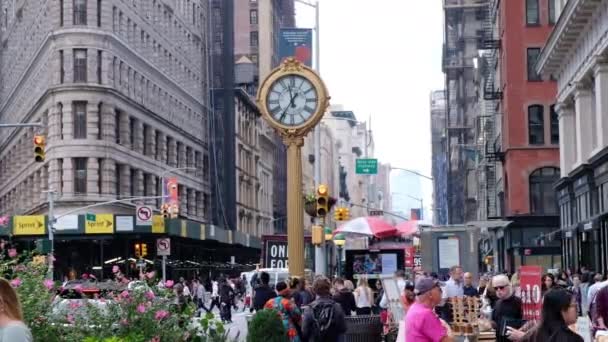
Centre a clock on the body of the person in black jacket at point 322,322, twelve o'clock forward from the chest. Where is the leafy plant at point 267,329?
The leafy plant is roughly at 8 o'clock from the person in black jacket.

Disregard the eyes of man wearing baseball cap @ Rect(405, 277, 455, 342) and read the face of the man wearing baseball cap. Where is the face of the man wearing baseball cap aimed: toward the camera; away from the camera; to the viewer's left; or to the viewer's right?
to the viewer's right

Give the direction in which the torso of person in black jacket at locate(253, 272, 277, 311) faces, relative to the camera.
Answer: away from the camera

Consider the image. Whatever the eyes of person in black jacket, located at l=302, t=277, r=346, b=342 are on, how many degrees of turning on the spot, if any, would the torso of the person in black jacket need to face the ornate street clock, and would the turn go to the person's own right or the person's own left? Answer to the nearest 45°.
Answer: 0° — they already face it

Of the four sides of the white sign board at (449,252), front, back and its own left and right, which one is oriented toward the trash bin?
front

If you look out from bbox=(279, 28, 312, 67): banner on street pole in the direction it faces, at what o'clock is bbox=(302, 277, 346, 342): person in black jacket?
The person in black jacket is roughly at 12 o'clock from the banner on street pole.

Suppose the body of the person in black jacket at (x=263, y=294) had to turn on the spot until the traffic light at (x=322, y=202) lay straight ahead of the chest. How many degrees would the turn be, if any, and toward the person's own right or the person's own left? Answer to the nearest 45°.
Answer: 0° — they already face it

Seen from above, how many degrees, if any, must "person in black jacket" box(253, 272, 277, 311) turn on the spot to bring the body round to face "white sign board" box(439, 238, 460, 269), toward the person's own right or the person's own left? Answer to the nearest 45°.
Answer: approximately 45° to the person's own right

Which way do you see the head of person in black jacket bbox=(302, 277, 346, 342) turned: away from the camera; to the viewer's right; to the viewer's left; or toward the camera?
away from the camera
